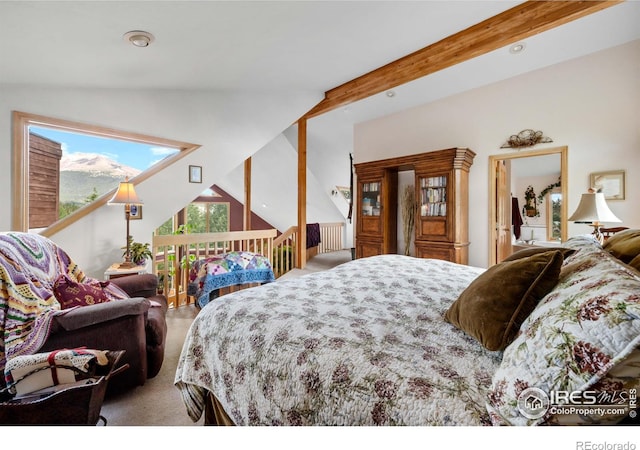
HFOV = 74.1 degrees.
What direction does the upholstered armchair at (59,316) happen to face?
to the viewer's right

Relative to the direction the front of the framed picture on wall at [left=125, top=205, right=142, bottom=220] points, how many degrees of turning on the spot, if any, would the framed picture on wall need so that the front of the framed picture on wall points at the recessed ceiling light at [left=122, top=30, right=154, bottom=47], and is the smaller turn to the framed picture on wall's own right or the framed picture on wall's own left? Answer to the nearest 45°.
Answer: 0° — it already faces it

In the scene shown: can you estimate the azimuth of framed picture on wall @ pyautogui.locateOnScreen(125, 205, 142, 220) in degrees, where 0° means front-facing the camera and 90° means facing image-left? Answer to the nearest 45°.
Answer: approximately 0°

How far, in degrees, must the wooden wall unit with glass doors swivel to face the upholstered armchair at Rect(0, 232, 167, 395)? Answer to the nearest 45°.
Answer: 0° — it already faces it

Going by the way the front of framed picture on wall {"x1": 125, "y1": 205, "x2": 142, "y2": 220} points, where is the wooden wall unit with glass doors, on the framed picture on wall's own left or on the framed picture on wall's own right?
on the framed picture on wall's own left

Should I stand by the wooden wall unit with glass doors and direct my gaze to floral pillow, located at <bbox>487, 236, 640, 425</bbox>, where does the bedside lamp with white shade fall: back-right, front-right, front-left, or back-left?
front-left

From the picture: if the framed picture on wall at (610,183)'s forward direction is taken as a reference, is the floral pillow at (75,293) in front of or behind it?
in front

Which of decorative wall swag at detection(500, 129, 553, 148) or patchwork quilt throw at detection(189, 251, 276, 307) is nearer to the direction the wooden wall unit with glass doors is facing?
the patchwork quilt throw

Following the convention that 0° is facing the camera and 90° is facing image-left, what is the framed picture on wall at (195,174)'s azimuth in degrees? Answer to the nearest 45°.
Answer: approximately 0°

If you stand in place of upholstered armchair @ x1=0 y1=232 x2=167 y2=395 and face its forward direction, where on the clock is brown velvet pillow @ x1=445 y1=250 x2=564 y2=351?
The brown velvet pillow is roughly at 2 o'clock from the upholstered armchair.

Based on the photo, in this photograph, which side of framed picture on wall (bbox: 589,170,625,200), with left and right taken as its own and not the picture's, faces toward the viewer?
front

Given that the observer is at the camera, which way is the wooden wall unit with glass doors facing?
facing the viewer and to the left of the viewer
